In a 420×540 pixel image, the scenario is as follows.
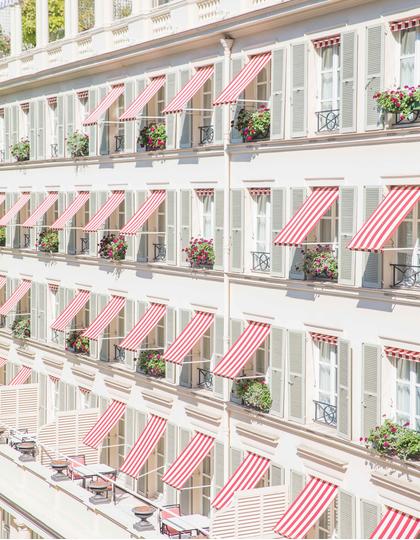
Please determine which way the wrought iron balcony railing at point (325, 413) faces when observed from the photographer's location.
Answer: facing the viewer and to the left of the viewer

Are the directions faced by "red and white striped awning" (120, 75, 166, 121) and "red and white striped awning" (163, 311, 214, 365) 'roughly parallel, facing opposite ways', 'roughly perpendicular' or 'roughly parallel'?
roughly parallel

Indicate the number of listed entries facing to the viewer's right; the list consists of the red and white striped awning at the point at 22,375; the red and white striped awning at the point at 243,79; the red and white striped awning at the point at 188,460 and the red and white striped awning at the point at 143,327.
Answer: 0

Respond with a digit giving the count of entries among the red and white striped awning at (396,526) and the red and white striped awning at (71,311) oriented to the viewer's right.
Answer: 0

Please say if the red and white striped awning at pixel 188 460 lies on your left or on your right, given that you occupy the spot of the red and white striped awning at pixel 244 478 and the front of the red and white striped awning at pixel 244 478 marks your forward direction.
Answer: on your right

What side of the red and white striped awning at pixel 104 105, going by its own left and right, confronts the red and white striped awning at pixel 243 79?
left

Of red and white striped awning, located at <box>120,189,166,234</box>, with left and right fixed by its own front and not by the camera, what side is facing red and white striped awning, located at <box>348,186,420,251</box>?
left

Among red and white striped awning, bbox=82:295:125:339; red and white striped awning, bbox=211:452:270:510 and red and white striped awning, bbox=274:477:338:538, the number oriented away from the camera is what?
0

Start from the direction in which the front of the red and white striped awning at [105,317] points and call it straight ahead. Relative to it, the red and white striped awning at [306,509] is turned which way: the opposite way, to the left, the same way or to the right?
the same way

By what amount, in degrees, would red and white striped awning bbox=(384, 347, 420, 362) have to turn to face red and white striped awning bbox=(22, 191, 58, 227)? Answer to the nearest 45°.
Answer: approximately 90° to its right
